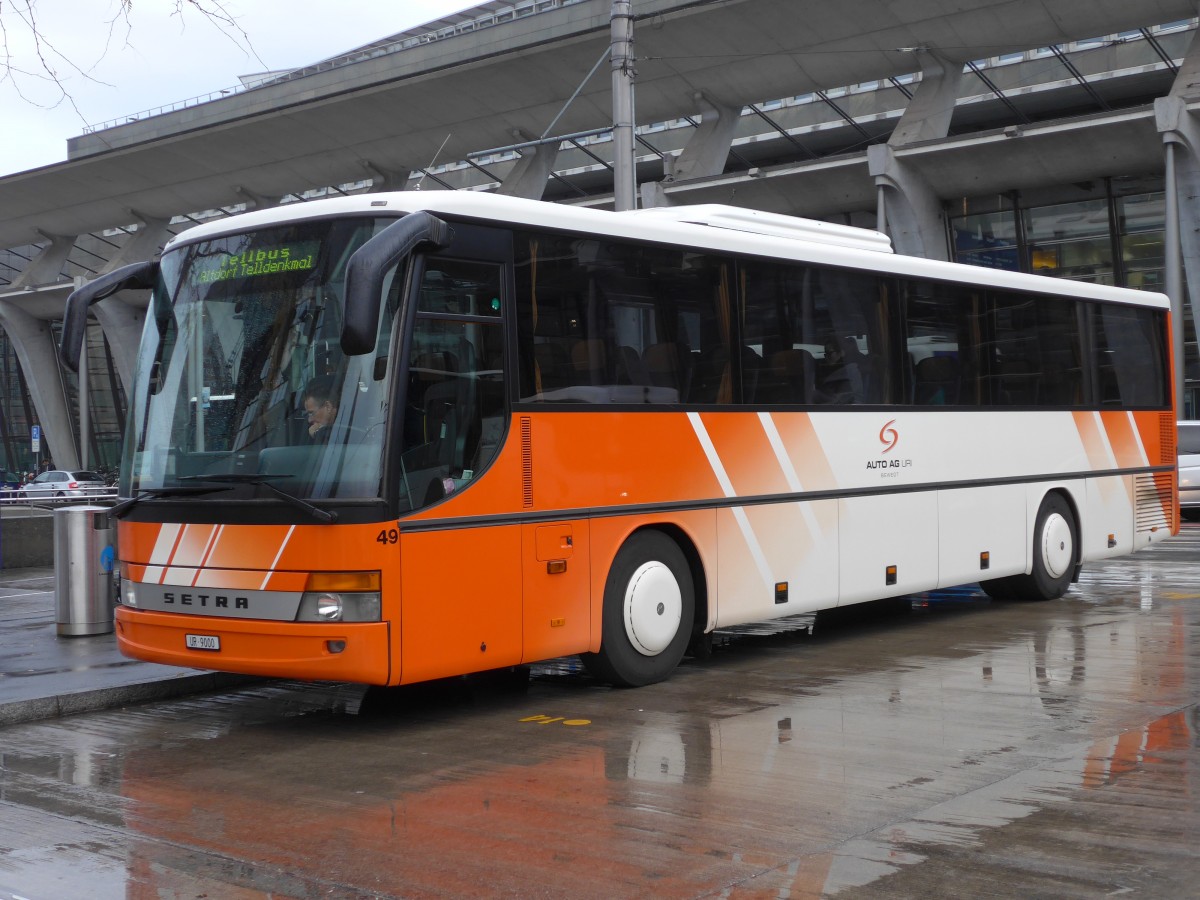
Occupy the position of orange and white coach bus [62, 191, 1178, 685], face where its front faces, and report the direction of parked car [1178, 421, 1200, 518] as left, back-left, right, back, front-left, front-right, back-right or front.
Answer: back

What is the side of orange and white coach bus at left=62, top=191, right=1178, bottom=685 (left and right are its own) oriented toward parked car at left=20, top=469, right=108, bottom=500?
right

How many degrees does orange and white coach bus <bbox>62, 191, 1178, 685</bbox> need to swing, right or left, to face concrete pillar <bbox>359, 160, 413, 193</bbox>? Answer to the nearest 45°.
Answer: approximately 135° to its right

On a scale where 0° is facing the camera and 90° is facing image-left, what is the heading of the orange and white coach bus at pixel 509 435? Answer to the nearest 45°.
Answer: approximately 45°

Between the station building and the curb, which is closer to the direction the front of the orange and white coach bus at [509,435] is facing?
the curb

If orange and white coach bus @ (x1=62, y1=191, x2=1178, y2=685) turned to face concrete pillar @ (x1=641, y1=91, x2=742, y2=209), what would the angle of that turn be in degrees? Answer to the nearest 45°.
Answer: approximately 135° to its right
